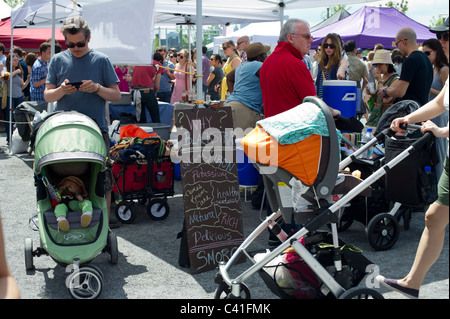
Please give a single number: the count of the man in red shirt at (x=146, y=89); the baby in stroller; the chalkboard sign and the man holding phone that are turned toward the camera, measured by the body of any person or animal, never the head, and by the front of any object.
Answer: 3

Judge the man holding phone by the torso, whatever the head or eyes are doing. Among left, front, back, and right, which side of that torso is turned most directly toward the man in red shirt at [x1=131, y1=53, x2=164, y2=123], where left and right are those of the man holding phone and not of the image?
back

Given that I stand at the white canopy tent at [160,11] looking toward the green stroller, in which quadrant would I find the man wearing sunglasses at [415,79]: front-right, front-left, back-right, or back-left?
front-left

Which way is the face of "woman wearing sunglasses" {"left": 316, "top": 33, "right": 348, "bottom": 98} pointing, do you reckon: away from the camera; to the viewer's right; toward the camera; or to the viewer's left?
toward the camera

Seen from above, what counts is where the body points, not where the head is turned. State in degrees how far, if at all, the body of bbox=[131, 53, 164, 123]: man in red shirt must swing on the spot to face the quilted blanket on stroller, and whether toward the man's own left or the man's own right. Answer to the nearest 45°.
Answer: approximately 135° to the man's own right

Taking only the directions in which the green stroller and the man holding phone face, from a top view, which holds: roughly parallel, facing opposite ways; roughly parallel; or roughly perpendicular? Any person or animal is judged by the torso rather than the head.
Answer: roughly parallel

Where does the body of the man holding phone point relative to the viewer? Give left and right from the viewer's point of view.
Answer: facing the viewer

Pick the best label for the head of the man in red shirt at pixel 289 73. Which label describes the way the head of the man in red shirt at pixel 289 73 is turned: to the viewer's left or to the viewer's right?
to the viewer's right

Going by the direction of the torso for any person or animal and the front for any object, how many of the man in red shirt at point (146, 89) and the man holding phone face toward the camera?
1

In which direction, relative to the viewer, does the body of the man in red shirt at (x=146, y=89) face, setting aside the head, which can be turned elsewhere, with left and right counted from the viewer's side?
facing away from the viewer and to the right of the viewer

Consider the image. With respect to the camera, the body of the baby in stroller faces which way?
toward the camera

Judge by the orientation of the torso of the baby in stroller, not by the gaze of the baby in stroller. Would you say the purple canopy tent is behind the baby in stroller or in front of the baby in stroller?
behind

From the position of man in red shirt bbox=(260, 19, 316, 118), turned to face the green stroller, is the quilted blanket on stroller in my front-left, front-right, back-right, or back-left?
front-left
